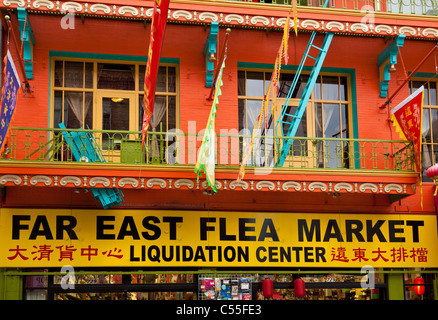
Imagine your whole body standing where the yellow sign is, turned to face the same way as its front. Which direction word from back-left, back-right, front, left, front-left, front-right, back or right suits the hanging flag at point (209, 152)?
front

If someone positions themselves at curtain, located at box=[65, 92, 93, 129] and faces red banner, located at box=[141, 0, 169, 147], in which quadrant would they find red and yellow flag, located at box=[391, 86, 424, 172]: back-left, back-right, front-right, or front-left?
front-left

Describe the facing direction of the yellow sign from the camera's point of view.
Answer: facing the viewer

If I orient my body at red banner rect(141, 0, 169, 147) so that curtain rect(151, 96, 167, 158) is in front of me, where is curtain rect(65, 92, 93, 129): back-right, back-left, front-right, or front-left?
front-left

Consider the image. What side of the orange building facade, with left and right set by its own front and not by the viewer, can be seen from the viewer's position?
front
